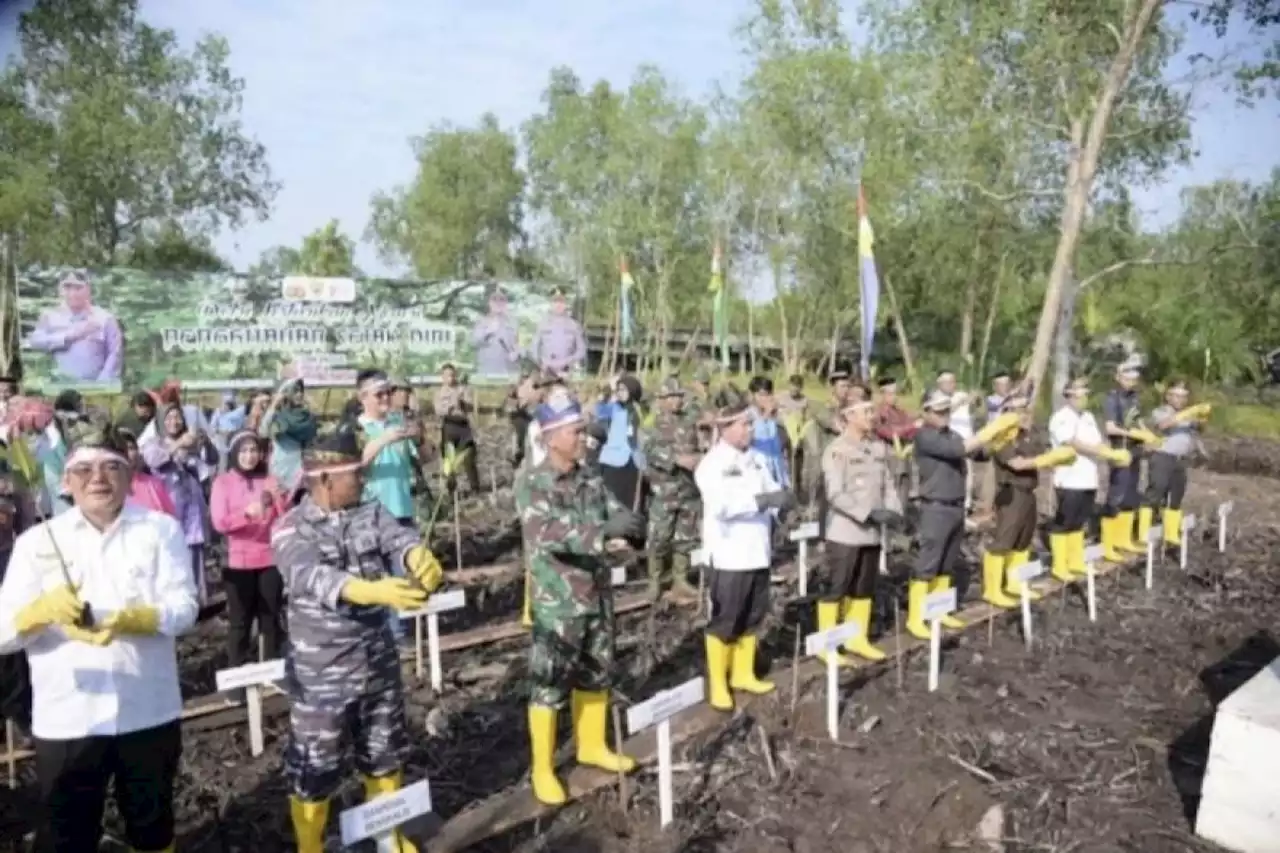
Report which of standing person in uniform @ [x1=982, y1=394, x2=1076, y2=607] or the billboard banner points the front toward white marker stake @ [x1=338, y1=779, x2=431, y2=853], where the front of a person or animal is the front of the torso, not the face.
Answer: the billboard banner

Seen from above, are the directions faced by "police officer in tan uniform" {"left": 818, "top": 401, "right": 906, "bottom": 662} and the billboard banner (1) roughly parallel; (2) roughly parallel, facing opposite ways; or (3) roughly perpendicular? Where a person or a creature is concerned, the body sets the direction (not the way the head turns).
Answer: roughly parallel

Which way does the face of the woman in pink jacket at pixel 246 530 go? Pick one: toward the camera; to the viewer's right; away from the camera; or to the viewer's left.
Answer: toward the camera

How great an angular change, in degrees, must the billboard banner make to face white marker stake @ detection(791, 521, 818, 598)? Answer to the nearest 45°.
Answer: approximately 45° to its left

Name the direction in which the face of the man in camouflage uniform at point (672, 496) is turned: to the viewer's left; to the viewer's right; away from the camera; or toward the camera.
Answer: toward the camera

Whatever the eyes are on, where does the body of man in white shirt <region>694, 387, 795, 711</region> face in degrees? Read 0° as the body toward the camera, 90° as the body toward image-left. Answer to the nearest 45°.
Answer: approximately 315°

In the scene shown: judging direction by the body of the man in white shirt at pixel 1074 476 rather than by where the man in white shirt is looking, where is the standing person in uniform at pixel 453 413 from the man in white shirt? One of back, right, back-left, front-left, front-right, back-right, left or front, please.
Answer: back-right

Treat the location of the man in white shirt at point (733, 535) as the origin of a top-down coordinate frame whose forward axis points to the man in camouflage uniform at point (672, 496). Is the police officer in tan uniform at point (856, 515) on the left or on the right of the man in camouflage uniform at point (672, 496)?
right

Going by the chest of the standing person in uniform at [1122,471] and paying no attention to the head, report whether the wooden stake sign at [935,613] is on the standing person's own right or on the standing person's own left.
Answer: on the standing person's own right

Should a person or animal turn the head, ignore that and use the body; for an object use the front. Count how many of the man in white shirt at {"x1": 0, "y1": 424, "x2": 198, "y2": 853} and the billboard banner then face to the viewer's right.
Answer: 0

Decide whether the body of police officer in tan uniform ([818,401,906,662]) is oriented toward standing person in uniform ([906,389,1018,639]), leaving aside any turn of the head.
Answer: no

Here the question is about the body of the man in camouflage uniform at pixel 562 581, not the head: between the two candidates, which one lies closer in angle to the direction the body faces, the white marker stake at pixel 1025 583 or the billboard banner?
the white marker stake

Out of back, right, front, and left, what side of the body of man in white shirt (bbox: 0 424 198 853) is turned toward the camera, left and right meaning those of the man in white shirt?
front

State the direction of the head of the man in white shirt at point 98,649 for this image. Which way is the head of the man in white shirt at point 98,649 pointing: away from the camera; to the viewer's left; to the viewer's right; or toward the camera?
toward the camera

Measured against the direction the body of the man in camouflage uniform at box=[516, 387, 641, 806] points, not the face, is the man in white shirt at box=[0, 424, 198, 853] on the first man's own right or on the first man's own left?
on the first man's own right

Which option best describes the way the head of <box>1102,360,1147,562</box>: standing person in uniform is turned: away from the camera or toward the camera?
toward the camera

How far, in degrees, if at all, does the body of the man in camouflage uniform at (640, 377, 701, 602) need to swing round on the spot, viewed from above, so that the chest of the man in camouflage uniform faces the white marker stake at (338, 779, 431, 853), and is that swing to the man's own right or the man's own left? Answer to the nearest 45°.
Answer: approximately 45° to the man's own right

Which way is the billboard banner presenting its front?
toward the camera

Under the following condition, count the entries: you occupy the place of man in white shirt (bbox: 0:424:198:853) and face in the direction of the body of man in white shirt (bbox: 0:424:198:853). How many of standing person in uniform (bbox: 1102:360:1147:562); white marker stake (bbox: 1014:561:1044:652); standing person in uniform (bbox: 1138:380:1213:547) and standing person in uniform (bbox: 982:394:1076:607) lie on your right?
0
